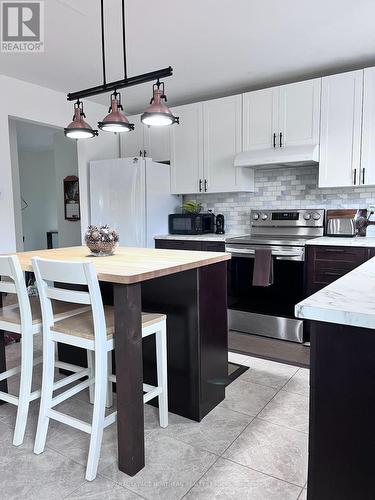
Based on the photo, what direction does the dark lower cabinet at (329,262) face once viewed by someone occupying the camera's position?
facing the viewer

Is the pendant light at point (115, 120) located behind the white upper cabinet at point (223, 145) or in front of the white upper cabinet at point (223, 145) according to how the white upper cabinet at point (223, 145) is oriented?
in front

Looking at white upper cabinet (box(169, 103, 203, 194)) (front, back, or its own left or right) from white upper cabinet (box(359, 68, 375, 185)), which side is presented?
left

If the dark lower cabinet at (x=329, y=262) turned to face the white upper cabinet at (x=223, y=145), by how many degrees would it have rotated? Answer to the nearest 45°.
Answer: approximately 135° to its right

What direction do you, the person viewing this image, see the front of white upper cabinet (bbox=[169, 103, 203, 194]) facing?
facing the viewer and to the left of the viewer

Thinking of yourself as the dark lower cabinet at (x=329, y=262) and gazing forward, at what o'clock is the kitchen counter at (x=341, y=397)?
The kitchen counter is roughly at 12 o'clock from the dark lower cabinet.

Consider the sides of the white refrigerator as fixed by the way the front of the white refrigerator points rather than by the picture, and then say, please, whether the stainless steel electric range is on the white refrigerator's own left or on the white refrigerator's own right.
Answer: on the white refrigerator's own left

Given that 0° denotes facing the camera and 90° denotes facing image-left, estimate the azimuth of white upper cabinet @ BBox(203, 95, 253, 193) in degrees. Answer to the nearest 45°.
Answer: approximately 45°

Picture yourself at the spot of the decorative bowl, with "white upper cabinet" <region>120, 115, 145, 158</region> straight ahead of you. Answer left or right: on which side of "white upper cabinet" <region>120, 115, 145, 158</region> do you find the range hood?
right
